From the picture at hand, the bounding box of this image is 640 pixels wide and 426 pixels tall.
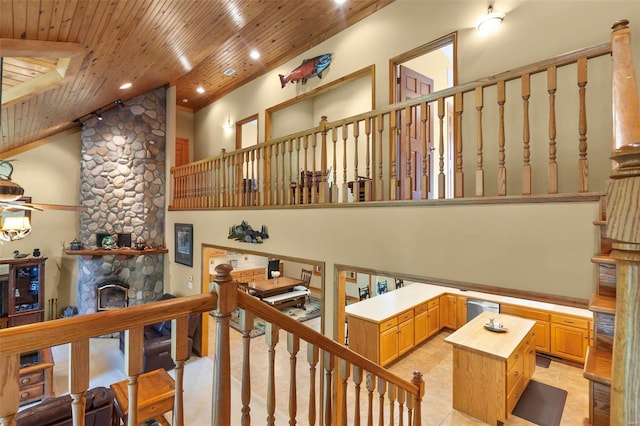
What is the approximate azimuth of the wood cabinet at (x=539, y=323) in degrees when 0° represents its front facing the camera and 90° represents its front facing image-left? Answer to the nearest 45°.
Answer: approximately 45°

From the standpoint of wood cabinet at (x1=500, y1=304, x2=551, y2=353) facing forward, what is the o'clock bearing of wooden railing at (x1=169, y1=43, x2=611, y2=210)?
The wooden railing is roughly at 1 o'clock from the wood cabinet.

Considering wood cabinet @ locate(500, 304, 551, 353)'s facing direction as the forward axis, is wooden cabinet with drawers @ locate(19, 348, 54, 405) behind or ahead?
ahead

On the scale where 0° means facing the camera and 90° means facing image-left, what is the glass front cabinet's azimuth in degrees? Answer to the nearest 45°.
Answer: approximately 315°

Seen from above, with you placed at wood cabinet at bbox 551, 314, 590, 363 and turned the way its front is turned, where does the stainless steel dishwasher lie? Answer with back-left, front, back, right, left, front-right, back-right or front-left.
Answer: front-right

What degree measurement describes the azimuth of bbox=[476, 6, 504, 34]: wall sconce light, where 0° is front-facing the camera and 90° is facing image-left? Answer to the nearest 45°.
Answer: approximately 45°
